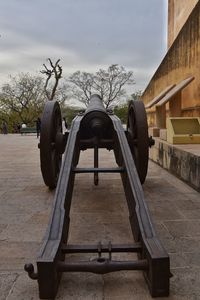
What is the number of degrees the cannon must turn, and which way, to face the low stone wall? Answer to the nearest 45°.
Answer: approximately 45° to its right

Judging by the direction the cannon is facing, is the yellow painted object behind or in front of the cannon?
in front

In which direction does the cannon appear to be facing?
away from the camera

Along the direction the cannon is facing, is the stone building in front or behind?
in front
